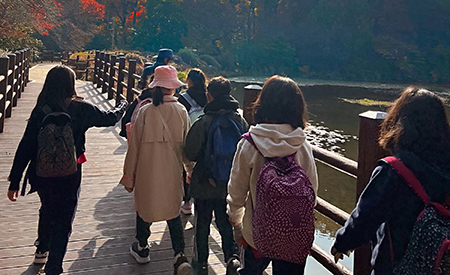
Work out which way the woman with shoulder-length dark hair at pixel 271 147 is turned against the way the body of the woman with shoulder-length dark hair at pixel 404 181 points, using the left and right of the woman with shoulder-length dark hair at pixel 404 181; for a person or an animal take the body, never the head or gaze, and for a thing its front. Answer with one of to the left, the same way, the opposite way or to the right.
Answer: the same way

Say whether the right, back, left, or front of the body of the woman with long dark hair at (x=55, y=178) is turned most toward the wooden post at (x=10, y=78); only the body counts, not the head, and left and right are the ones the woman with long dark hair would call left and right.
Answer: front

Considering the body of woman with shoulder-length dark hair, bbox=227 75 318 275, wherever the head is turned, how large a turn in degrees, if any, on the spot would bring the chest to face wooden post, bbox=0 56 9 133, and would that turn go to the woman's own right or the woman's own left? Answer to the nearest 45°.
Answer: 0° — they already face it

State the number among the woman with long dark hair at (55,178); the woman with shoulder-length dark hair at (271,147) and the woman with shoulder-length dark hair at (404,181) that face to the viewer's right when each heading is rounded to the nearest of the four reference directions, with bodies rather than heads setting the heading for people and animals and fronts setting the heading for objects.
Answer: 0

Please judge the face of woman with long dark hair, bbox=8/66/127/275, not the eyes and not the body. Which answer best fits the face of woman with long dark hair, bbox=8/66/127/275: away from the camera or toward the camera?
away from the camera

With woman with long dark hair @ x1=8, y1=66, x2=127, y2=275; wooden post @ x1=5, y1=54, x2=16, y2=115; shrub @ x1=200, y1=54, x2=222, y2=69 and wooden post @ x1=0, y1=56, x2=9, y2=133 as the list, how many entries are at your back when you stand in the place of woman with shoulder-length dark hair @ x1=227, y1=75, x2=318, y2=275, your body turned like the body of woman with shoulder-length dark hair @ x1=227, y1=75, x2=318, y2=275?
0

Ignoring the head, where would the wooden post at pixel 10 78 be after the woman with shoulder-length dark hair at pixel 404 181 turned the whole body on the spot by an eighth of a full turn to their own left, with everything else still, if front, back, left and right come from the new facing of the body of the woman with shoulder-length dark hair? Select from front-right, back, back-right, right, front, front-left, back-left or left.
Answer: front-right

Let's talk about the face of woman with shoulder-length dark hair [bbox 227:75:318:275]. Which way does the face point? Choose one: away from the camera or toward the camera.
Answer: away from the camera

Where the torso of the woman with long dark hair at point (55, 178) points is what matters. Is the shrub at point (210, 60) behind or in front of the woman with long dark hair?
in front

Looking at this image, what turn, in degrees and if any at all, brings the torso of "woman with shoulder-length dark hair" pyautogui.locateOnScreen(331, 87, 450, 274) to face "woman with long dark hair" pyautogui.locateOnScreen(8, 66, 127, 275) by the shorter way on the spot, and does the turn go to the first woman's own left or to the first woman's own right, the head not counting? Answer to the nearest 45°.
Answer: approximately 45° to the first woman's own left

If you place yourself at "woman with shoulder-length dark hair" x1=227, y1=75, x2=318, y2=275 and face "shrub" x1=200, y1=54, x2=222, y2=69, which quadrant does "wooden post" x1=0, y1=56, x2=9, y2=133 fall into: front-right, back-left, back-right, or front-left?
front-left

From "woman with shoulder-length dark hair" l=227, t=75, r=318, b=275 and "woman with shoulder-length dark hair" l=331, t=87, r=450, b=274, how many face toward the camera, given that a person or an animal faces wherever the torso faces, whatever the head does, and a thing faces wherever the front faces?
0

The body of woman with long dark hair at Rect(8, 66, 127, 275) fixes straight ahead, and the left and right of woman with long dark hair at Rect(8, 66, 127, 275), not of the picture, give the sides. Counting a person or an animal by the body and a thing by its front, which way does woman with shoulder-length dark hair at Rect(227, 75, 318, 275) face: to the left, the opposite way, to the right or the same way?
the same way

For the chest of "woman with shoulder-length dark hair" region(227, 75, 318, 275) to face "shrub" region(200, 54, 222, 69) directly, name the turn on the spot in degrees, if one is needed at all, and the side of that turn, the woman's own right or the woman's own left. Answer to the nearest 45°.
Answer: approximately 45° to the woman's own right

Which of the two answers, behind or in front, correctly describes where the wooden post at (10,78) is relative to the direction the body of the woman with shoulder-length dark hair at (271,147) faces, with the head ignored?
in front

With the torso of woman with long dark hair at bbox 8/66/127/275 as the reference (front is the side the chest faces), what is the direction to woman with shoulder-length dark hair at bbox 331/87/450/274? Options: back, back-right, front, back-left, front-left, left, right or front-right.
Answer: back-right

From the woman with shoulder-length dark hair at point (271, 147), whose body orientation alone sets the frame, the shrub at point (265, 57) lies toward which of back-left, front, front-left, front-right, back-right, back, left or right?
front-right

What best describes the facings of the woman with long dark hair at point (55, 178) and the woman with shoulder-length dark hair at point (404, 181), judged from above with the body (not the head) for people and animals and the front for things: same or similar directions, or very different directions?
same or similar directions

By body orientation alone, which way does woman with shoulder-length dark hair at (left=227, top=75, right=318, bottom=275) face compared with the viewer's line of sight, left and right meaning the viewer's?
facing away from the viewer and to the left of the viewer

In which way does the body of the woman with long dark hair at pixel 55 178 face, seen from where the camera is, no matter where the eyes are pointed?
away from the camera

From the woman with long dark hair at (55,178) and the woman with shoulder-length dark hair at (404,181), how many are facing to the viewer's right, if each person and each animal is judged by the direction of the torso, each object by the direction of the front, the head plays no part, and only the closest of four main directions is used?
0
